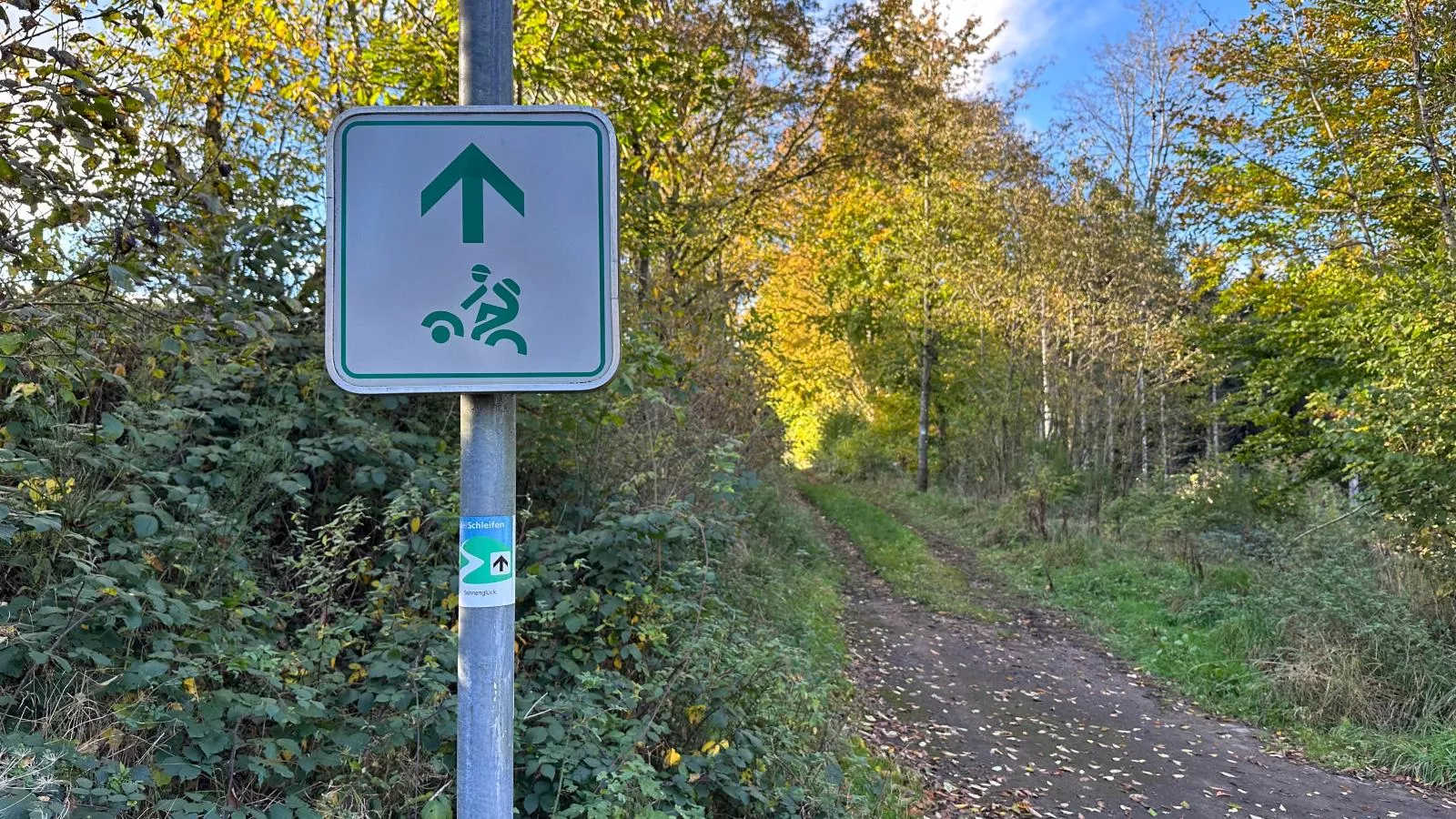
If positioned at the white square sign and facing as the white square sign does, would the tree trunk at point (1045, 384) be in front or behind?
behind

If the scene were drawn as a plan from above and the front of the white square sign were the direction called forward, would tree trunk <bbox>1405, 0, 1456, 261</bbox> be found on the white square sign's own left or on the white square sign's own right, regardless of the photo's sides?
on the white square sign's own left

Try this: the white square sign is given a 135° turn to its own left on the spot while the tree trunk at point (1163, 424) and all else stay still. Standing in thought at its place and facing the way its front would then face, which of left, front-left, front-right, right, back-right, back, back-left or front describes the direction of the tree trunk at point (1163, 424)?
front

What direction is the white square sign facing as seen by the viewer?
toward the camera
